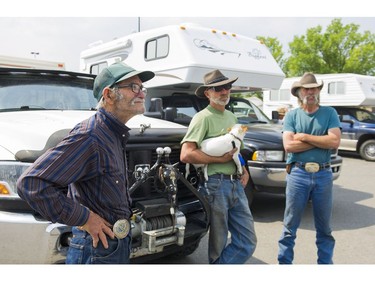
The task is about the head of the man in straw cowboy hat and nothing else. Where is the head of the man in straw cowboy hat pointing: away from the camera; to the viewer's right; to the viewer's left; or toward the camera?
toward the camera

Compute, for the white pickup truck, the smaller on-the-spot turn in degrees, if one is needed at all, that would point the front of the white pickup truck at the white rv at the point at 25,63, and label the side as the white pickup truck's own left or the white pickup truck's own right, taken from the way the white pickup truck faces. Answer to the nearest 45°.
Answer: approximately 135° to the white pickup truck's own left

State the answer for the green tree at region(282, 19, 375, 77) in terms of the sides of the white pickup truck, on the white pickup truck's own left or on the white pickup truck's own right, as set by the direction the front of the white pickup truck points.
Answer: on the white pickup truck's own left

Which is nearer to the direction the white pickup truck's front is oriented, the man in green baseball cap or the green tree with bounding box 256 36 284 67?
the man in green baseball cap

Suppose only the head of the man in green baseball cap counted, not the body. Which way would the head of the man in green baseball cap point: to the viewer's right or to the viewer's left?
to the viewer's right

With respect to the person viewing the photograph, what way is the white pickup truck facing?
facing the viewer and to the right of the viewer

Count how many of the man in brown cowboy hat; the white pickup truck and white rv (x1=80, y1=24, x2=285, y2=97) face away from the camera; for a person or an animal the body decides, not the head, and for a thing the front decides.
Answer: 0

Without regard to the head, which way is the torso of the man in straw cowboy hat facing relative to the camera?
toward the camera

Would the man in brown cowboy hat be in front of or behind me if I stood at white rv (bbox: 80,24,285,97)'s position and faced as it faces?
in front

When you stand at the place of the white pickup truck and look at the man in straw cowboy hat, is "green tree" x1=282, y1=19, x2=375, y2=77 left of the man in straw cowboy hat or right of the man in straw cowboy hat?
left

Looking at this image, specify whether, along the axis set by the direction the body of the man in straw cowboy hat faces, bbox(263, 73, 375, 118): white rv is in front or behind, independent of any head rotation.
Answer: behind

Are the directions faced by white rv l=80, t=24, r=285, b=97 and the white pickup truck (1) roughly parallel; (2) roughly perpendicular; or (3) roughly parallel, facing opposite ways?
roughly parallel

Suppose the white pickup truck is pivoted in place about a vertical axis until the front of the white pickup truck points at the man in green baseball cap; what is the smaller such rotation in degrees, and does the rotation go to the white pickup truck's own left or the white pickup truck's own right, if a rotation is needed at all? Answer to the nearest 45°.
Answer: approximately 45° to the white pickup truck's own right

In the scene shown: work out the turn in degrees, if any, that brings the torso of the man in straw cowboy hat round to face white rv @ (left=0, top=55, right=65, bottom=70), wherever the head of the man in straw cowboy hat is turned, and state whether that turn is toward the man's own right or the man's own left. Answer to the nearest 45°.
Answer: approximately 135° to the man's own right

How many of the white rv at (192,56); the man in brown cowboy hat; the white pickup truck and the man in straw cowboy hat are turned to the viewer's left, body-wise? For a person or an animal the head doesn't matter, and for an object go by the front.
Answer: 0

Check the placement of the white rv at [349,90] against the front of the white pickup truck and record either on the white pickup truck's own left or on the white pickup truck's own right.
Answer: on the white pickup truck's own left
